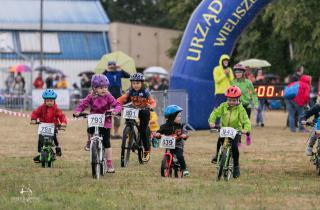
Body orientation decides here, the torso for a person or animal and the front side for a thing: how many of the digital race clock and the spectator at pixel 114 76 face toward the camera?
2

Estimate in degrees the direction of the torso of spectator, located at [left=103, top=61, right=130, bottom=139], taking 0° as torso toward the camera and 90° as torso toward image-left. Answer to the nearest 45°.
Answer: approximately 0°

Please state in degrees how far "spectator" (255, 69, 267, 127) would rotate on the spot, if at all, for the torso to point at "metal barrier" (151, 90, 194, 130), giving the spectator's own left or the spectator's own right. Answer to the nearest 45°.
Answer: approximately 45° to the spectator's own right

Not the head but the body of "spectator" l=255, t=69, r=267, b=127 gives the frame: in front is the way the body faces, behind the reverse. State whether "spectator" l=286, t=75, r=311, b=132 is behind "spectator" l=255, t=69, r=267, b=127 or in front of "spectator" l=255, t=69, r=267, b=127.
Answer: in front

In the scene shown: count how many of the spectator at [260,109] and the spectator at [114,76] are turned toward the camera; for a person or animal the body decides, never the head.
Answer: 2

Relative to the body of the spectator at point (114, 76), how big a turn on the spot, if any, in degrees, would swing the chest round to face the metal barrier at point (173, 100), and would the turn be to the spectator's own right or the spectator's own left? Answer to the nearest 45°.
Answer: approximately 135° to the spectator's own left
